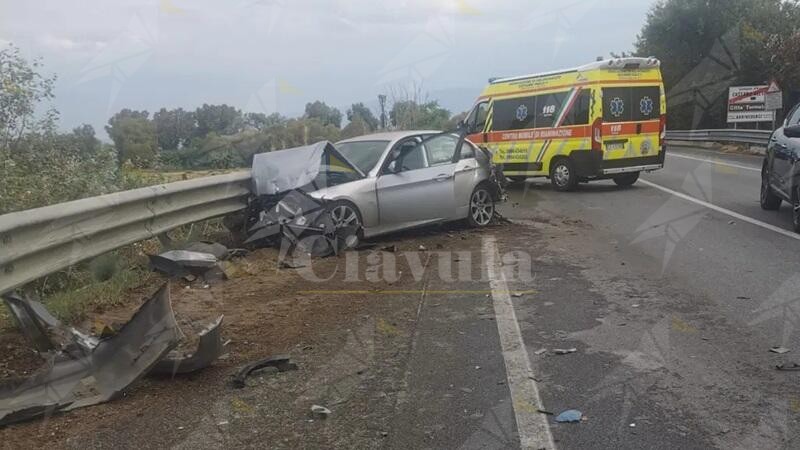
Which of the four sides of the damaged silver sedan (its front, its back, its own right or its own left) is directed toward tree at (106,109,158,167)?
right

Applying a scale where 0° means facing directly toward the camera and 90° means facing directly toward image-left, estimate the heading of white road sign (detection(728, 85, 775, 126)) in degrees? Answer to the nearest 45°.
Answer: approximately 0°

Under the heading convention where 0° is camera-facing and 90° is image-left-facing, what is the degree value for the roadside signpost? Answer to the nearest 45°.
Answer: approximately 0°

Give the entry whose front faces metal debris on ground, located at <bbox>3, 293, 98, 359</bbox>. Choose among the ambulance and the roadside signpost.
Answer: the roadside signpost

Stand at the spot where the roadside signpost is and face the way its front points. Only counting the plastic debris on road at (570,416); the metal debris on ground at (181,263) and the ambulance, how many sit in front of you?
3

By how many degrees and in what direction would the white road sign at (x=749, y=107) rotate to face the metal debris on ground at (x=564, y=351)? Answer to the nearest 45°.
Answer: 0° — it already faces it

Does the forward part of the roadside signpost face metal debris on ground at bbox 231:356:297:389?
yes

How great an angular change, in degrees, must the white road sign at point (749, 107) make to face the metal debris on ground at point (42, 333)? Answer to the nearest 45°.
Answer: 0° — it already faces it

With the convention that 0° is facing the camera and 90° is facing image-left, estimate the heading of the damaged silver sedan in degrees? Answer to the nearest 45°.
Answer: approximately 45°

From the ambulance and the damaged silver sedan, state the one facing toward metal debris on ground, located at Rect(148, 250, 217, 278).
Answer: the damaged silver sedan

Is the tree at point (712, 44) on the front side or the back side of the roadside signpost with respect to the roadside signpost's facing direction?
on the back side
